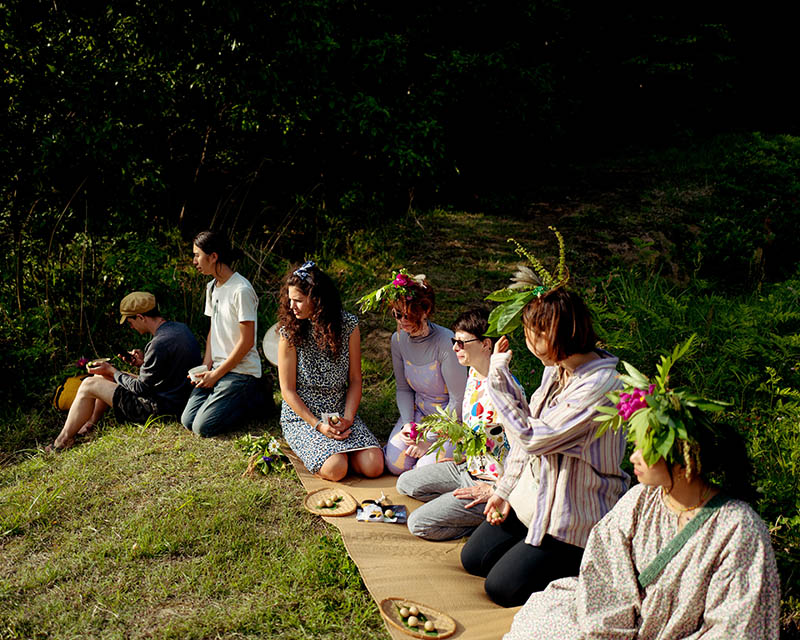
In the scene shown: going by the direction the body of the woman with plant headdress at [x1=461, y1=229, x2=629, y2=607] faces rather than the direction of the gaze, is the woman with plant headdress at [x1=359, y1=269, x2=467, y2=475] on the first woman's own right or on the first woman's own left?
on the first woman's own right

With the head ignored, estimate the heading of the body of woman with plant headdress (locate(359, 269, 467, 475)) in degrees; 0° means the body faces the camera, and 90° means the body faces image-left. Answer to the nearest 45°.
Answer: approximately 45°

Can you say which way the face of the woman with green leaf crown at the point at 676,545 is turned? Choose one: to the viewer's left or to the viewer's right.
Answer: to the viewer's left

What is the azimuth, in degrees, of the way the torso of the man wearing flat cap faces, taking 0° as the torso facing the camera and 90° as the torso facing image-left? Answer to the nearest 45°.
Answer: approximately 90°

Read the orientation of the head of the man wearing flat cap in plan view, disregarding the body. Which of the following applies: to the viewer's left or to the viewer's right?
to the viewer's left

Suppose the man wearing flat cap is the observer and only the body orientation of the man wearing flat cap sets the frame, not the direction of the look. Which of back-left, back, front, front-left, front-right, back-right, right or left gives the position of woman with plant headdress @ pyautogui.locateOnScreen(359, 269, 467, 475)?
back-left

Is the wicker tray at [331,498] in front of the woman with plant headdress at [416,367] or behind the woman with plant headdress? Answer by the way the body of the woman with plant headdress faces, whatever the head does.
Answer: in front

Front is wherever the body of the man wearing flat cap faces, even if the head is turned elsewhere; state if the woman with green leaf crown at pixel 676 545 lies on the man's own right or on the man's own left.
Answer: on the man's own left

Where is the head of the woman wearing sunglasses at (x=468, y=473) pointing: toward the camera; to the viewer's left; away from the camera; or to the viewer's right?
to the viewer's left
